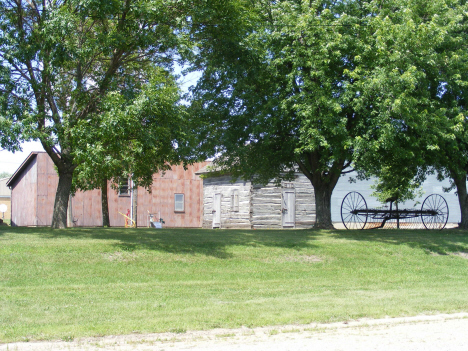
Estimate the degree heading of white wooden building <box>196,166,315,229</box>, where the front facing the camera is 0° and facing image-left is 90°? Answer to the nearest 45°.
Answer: approximately 0°

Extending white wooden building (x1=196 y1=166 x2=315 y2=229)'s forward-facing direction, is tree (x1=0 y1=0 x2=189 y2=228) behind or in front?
in front

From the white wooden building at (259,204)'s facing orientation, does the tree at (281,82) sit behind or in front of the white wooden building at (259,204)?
in front

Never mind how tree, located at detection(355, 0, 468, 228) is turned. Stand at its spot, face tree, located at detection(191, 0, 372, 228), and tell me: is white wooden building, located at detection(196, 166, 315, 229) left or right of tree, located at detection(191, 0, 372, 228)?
right
